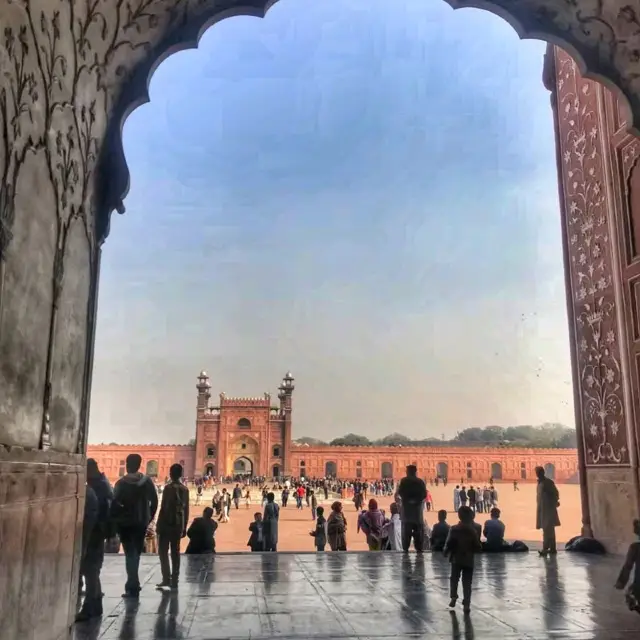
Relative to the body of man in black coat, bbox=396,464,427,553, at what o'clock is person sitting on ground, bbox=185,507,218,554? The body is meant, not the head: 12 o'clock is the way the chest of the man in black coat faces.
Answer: The person sitting on ground is roughly at 9 o'clock from the man in black coat.

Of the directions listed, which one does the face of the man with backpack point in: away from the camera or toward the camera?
away from the camera

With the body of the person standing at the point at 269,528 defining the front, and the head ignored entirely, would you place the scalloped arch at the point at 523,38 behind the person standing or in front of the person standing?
behind

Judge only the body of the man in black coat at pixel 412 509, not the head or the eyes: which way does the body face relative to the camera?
away from the camera

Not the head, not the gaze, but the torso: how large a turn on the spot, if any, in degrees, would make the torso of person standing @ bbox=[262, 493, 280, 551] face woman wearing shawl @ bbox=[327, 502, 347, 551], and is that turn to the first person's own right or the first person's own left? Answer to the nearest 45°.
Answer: approximately 90° to the first person's own right

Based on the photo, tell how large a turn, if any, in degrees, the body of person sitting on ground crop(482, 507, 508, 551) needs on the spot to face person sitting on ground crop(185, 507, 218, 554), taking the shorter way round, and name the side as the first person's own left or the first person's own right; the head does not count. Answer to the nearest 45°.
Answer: approximately 90° to the first person's own left

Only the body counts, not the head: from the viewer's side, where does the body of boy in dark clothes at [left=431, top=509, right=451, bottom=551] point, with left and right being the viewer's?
facing away from the viewer

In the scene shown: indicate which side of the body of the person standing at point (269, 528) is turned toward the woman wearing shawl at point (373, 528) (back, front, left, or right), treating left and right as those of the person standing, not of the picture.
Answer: right

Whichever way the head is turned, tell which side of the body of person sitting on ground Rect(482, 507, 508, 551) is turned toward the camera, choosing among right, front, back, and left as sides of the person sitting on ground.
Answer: back

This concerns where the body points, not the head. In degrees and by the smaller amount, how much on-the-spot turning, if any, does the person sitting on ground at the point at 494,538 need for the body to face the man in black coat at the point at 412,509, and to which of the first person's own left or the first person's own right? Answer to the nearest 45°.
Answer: approximately 135° to the first person's own left
